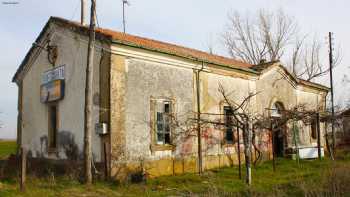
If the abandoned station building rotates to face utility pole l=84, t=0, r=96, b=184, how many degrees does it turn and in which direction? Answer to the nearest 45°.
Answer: approximately 45° to its right
